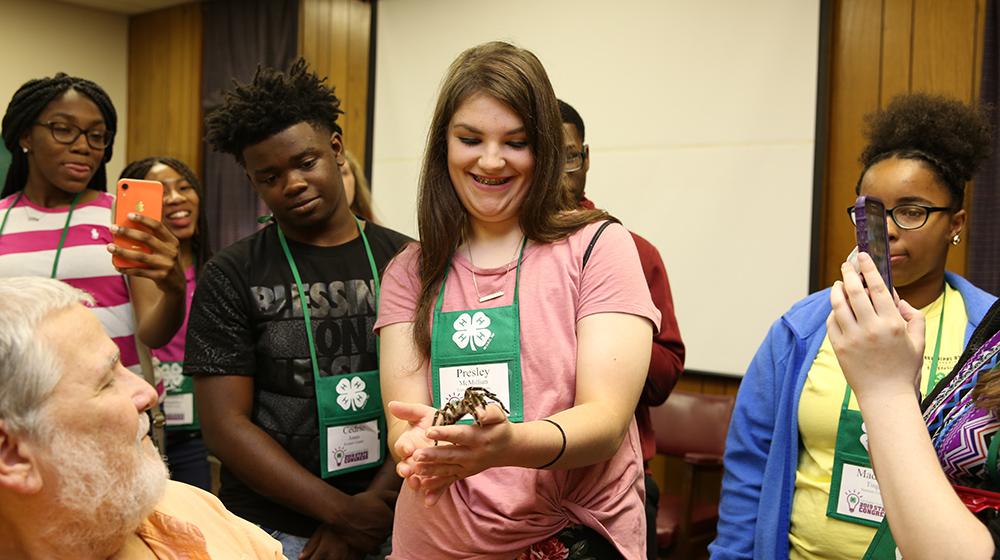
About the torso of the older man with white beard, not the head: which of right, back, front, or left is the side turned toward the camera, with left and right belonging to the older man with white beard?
right

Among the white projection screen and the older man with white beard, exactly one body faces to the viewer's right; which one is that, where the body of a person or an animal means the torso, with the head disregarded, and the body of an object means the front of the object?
the older man with white beard

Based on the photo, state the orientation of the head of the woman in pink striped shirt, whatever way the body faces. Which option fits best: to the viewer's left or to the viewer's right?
to the viewer's right

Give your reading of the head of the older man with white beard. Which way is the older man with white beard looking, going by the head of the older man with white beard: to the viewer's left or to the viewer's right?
to the viewer's right

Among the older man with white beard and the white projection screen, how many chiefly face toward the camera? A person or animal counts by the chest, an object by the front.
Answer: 1

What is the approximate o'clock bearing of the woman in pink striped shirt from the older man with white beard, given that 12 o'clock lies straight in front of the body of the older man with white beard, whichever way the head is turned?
The woman in pink striped shirt is roughly at 9 o'clock from the older man with white beard.

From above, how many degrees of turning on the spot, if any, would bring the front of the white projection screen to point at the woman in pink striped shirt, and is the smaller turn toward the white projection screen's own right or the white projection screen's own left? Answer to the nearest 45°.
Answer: approximately 45° to the white projection screen's own right

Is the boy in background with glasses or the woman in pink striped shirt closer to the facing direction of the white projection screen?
the boy in background with glasses
